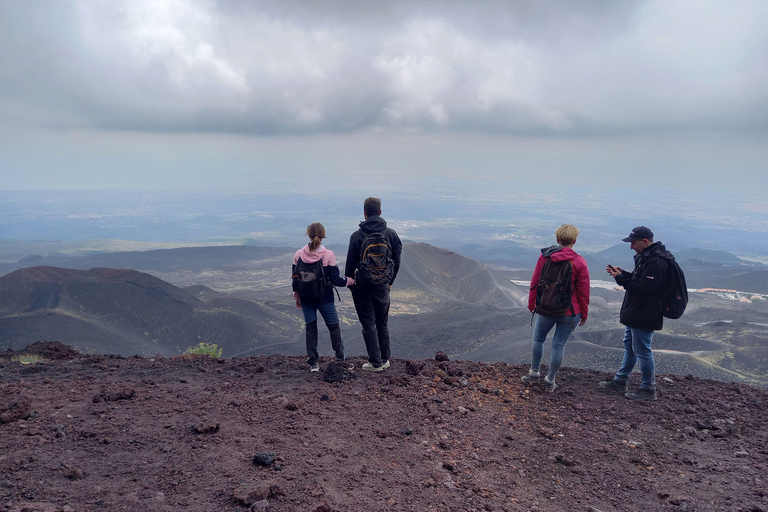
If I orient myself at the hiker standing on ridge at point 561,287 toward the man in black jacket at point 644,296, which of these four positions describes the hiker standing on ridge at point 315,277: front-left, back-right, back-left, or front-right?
back-left

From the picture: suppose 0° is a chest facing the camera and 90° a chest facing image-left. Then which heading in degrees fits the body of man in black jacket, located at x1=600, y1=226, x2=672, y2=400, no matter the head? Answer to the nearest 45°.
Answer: approximately 90°

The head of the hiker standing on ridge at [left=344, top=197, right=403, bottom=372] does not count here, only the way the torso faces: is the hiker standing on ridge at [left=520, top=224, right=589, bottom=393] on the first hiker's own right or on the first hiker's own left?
on the first hiker's own right

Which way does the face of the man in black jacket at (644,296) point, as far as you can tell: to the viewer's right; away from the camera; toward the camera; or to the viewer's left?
to the viewer's left

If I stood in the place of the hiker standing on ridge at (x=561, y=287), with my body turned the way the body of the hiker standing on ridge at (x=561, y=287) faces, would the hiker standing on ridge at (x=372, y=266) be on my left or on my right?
on my left

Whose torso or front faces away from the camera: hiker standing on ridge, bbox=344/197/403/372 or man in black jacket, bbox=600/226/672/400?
the hiker standing on ridge

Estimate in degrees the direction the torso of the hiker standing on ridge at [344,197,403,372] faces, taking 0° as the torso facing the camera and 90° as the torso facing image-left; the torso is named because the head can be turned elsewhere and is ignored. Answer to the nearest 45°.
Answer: approximately 180°

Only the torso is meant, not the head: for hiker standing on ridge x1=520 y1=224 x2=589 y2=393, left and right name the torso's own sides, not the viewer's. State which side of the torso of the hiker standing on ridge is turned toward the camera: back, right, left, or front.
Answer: back

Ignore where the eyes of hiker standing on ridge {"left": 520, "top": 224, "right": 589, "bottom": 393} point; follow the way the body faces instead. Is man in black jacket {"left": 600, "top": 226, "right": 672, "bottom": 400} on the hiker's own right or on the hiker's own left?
on the hiker's own right

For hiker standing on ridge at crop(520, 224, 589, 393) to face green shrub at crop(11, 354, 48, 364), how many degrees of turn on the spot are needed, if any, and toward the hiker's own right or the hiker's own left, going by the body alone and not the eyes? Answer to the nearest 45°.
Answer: approximately 90° to the hiker's own left
